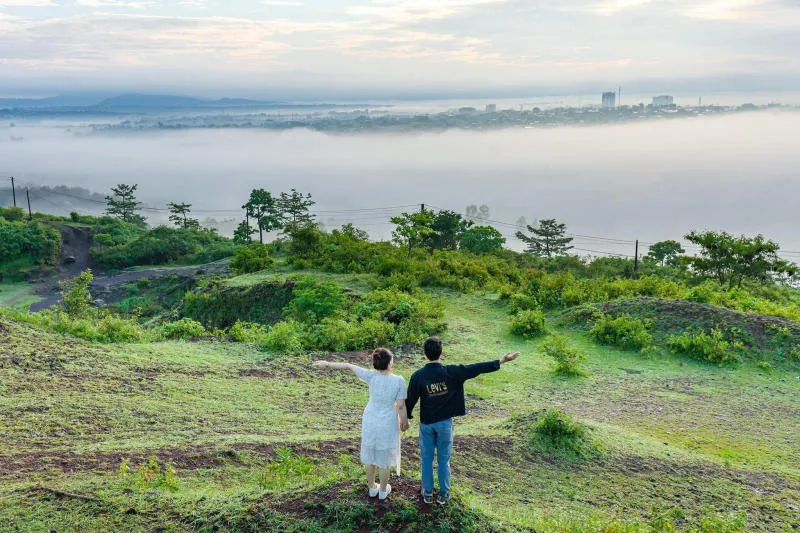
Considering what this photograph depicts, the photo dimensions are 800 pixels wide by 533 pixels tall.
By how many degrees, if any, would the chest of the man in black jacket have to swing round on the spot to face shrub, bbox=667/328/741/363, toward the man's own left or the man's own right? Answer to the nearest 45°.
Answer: approximately 45° to the man's own right

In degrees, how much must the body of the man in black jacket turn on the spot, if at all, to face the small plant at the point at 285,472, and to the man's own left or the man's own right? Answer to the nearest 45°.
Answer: approximately 45° to the man's own left

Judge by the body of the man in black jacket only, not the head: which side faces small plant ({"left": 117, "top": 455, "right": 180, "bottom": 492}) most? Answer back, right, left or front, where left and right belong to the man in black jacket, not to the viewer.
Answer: left

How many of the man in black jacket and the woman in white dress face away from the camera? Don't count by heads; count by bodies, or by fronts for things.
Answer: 2

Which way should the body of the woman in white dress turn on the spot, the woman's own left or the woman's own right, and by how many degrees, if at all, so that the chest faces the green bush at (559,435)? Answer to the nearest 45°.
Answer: approximately 45° to the woman's own right

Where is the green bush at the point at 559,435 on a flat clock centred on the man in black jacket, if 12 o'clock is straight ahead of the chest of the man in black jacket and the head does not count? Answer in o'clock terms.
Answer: The green bush is roughly at 1 o'clock from the man in black jacket.

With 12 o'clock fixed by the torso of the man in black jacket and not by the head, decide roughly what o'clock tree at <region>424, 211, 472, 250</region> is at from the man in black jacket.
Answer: The tree is roughly at 12 o'clock from the man in black jacket.

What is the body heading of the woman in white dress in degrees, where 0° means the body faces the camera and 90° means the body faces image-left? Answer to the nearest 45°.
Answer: approximately 180°

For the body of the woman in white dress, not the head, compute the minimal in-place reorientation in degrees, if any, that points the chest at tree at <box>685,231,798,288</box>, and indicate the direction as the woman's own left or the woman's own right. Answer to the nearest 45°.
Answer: approximately 45° to the woman's own right

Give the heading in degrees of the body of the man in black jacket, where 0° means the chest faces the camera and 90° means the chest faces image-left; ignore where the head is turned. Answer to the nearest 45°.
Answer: approximately 180°
